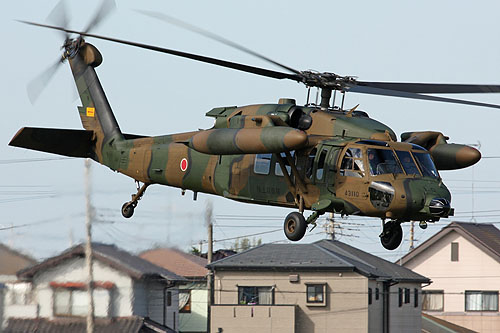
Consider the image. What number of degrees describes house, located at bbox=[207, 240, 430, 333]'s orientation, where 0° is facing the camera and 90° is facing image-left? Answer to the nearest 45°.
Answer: approximately 0°

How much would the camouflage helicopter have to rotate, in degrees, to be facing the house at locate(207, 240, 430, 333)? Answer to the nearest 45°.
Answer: approximately 135° to its left
